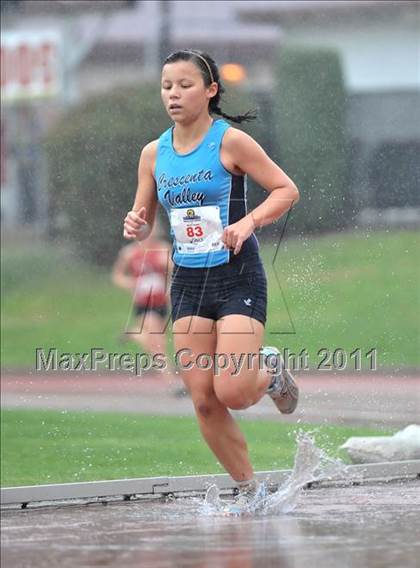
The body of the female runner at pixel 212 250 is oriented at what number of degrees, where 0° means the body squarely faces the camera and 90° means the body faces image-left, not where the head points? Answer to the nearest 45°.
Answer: approximately 45°

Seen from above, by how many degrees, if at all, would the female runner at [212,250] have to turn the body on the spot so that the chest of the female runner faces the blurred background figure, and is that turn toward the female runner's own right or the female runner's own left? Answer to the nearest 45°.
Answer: approximately 135° to the female runner's own right

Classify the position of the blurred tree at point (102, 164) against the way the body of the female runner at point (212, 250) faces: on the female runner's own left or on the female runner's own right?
on the female runner's own right

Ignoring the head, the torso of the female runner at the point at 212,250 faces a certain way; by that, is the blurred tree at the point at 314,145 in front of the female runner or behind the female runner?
behind
